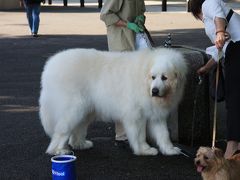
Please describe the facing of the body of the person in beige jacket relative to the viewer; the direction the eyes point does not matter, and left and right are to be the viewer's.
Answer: facing the viewer and to the right of the viewer

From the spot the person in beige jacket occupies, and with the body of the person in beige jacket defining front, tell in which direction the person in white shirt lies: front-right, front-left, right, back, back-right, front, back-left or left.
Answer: front

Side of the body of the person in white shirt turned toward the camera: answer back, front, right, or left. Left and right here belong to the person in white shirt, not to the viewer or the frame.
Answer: left

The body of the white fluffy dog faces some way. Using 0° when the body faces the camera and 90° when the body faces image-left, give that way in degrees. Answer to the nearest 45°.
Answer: approximately 270°

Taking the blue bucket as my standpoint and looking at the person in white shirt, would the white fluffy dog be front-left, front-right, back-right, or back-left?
front-left

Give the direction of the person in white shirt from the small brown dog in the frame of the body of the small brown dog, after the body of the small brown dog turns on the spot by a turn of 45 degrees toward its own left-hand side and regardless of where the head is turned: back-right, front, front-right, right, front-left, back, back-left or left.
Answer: back

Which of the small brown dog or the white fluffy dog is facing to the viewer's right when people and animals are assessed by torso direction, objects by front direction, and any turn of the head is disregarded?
the white fluffy dog

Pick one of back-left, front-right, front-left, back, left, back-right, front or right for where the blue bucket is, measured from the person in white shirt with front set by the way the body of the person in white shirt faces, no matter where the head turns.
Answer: front-left

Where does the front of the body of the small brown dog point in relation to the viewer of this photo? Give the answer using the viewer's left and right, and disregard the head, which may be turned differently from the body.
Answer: facing the viewer and to the left of the viewer

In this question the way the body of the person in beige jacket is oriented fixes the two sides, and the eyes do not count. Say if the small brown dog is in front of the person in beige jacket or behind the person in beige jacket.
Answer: in front

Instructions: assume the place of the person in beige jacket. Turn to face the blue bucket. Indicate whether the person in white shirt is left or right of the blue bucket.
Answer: left

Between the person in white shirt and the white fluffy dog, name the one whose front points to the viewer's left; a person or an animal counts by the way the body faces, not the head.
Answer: the person in white shirt

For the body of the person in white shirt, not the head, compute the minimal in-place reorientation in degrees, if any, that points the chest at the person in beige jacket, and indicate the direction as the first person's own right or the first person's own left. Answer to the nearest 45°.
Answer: approximately 45° to the first person's own right

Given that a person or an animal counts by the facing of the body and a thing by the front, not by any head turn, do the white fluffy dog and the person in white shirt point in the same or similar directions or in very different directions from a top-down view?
very different directions

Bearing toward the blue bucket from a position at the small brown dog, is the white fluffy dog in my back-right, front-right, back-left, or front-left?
front-right

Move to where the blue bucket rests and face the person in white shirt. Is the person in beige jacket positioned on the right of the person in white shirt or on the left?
left
